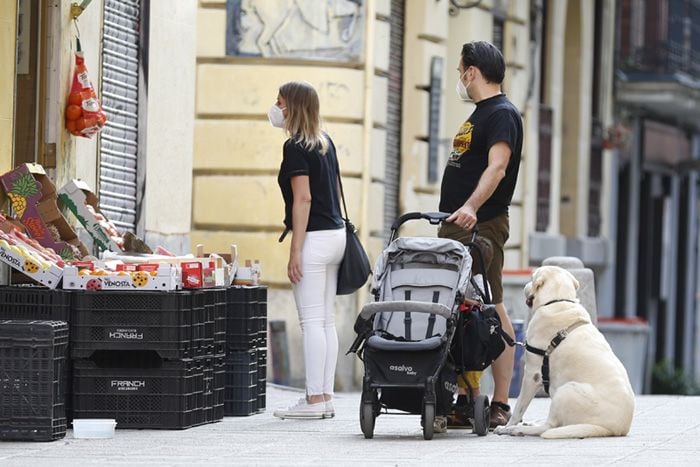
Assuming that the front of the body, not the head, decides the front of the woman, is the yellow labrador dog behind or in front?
behind

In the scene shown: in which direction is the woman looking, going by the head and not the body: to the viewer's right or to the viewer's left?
to the viewer's left

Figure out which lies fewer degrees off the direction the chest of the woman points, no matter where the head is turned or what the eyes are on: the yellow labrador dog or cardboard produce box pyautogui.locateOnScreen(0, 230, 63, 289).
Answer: the cardboard produce box

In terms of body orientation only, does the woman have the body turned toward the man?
no

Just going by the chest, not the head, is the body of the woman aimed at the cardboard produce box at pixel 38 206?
yes

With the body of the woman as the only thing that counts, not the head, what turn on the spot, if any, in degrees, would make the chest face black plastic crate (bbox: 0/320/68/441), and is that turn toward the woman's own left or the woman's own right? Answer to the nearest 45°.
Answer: approximately 45° to the woman's own left

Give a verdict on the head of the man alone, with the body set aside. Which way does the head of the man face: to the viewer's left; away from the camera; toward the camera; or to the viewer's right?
to the viewer's left

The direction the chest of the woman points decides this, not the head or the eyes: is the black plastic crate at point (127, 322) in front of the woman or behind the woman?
in front

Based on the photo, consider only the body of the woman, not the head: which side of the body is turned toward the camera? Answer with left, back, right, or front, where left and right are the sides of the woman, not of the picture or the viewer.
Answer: left

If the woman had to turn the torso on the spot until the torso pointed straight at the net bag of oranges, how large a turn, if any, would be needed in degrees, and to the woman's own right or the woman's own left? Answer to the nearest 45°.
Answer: approximately 45° to the woman's own right
